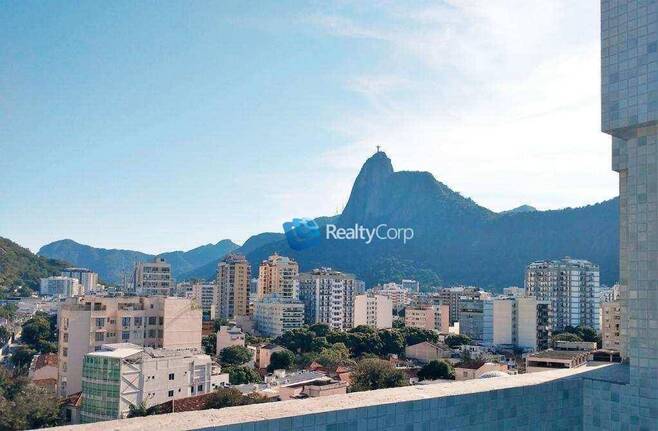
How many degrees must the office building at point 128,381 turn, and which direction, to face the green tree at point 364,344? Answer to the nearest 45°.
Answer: approximately 180°

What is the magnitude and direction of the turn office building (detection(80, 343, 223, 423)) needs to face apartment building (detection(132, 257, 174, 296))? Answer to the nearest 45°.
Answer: approximately 135° to its right

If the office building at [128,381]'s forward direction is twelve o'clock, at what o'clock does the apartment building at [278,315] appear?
the apartment building at [278,315] is roughly at 5 o'clock from the office building at [128,381].

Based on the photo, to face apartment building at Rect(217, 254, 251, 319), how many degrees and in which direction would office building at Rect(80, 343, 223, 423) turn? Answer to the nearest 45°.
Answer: approximately 135° to its right

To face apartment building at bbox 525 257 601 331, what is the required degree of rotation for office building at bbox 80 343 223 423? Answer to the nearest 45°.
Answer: approximately 180°

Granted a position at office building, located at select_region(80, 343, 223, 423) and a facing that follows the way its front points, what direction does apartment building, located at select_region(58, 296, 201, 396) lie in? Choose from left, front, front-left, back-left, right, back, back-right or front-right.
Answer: back-right

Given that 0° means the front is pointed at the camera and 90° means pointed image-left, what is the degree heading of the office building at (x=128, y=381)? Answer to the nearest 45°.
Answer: approximately 45°

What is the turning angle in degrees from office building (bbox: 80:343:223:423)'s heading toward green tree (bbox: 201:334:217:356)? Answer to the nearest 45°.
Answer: approximately 135° to its right

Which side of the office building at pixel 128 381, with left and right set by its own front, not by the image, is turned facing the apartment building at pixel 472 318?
back
